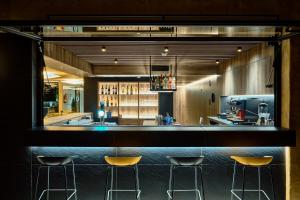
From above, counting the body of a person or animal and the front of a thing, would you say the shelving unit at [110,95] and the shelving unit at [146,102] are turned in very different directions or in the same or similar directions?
same or similar directions

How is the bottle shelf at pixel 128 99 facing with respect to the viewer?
toward the camera

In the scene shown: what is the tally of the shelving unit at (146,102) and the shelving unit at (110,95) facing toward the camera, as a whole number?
2

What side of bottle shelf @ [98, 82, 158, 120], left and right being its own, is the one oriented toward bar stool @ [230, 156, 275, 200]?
front

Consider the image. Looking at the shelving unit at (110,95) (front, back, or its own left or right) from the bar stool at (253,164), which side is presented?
front

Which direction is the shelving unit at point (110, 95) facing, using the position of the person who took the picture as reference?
facing the viewer

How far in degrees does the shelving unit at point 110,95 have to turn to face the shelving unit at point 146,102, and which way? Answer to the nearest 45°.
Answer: approximately 90° to its left
